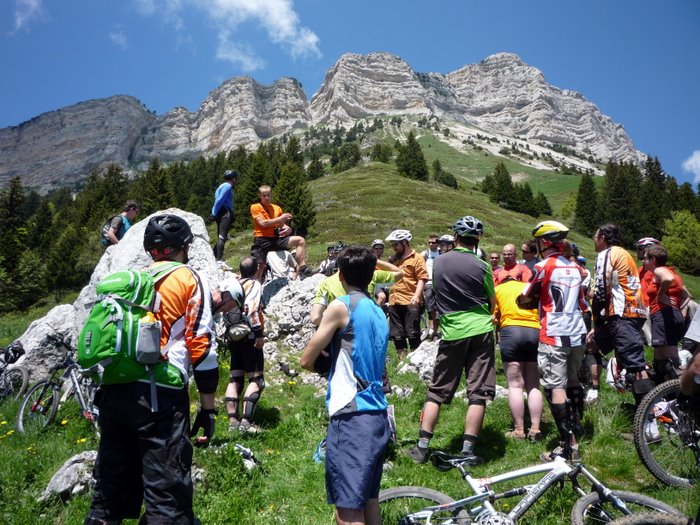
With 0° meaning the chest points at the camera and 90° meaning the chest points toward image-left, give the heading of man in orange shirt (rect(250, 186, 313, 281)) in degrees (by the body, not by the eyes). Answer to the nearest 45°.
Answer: approximately 315°

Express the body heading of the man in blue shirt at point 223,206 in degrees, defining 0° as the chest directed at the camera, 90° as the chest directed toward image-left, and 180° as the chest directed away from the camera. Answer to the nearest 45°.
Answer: approximately 270°

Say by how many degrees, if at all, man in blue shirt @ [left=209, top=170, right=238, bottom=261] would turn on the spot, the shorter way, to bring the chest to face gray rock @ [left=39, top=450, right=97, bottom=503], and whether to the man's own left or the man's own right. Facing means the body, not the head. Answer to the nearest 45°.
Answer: approximately 90° to the man's own right

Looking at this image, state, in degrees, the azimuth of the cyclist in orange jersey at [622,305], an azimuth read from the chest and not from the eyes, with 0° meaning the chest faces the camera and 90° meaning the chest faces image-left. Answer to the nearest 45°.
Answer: approximately 135°

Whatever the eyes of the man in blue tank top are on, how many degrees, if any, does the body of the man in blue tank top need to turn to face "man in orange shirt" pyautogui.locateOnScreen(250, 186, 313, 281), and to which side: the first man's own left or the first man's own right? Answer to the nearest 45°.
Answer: approximately 45° to the first man's own right

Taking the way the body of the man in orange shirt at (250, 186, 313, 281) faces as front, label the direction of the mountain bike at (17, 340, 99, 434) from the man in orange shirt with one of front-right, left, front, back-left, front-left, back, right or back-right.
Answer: right

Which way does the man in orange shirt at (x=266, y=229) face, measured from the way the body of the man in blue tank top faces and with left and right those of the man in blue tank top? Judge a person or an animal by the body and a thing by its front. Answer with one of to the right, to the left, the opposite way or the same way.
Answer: the opposite way

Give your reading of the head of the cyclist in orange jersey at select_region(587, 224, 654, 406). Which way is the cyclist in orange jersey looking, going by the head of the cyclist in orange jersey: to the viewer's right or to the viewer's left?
to the viewer's left
